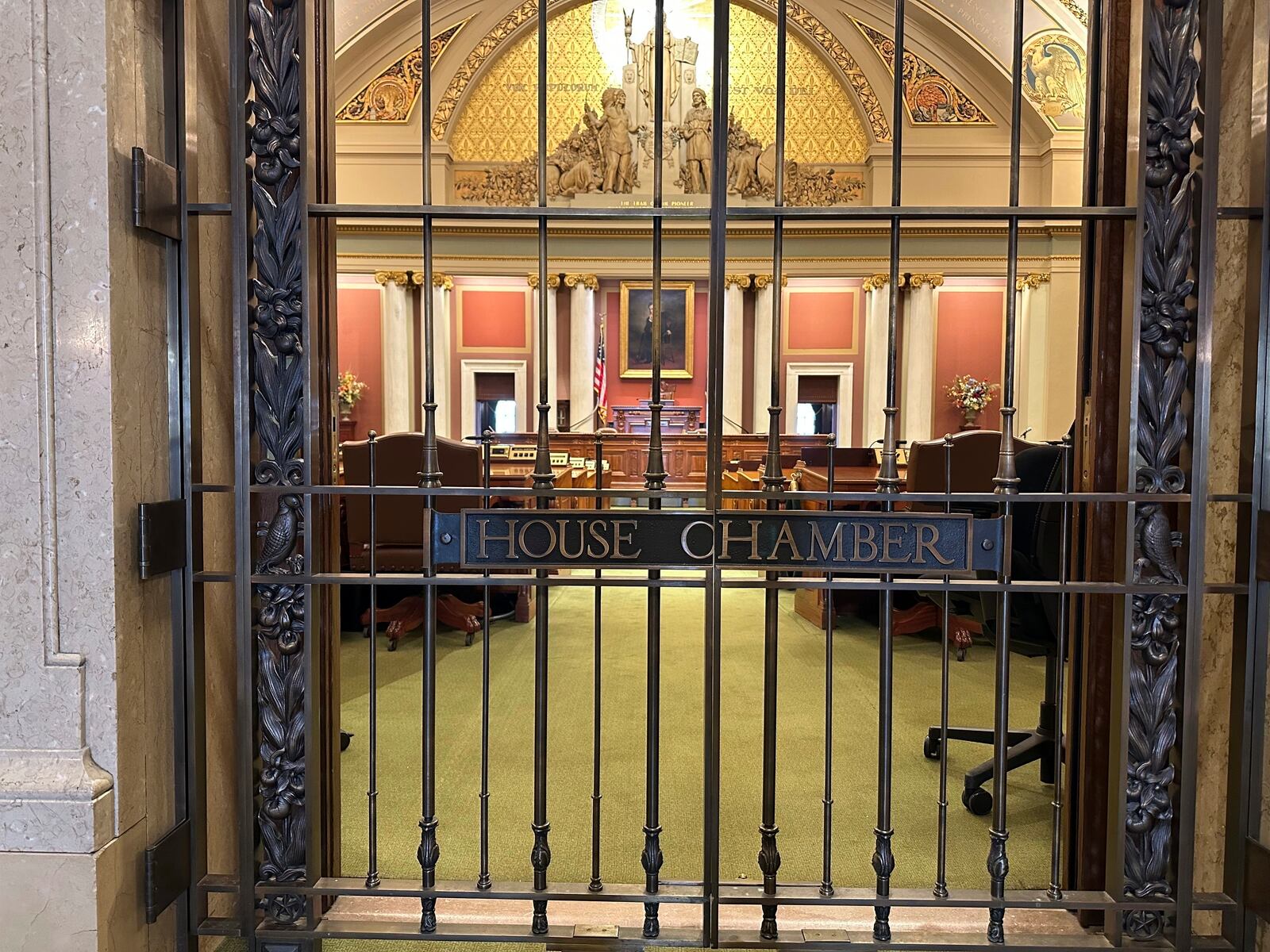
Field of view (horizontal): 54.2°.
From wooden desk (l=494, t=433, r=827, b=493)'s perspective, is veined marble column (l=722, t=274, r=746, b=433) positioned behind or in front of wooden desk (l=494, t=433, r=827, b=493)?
behind

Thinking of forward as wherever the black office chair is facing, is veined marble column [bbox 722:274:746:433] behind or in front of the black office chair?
in front

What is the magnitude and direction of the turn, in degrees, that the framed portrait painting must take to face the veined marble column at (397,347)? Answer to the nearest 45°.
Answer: approximately 90° to its right

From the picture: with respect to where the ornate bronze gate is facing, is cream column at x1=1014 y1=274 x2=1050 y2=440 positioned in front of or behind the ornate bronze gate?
behind

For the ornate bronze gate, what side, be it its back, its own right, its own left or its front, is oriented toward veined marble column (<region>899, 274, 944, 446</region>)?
back

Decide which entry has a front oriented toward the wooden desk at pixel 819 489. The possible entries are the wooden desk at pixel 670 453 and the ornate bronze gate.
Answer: the wooden desk at pixel 670 453

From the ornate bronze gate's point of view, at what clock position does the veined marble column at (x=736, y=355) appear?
The veined marble column is roughly at 6 o'clock from the ornate bronze gate.

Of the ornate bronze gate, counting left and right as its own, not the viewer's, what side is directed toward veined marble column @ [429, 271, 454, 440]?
back

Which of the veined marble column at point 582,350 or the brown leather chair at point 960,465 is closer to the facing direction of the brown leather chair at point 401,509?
the veined marble column

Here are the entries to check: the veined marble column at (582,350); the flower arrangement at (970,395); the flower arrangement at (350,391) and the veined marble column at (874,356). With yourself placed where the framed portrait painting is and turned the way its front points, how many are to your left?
2

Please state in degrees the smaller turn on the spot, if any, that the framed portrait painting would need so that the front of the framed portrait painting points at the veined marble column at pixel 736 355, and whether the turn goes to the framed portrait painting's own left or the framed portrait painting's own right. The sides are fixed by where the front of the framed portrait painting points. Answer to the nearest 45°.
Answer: approximately 90° to the framed portrait painting's own left

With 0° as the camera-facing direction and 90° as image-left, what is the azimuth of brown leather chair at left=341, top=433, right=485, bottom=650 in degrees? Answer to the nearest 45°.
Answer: approximately 225°
